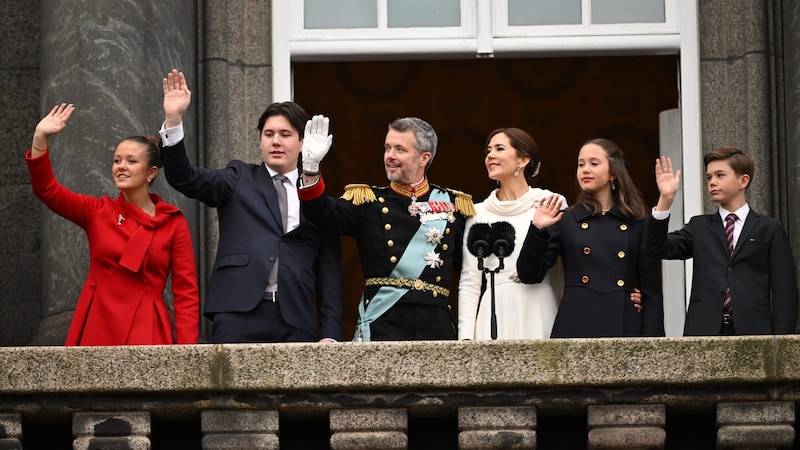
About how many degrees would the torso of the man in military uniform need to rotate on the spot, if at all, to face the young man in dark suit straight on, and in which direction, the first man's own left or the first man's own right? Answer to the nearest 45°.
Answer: approximately 90° to the first man's own right

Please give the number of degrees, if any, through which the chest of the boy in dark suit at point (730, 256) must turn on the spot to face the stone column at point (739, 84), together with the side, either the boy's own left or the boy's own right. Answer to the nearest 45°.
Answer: approximately 180°

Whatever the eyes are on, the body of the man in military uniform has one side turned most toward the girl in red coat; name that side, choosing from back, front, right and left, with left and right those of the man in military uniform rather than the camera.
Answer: right

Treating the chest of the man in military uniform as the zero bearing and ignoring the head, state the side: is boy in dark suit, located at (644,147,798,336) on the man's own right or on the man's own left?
on the man's own left

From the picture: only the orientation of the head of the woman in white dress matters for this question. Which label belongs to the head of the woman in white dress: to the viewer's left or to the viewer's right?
to the viewer's left

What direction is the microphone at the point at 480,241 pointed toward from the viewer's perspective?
away from the camera

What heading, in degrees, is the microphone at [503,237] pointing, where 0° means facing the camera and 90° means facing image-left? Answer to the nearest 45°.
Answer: approximately 180°

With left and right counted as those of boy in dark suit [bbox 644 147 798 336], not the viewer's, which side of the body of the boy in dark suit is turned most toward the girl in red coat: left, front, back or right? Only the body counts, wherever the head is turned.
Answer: right

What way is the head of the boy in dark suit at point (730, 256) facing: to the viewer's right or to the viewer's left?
to the viewer's left
